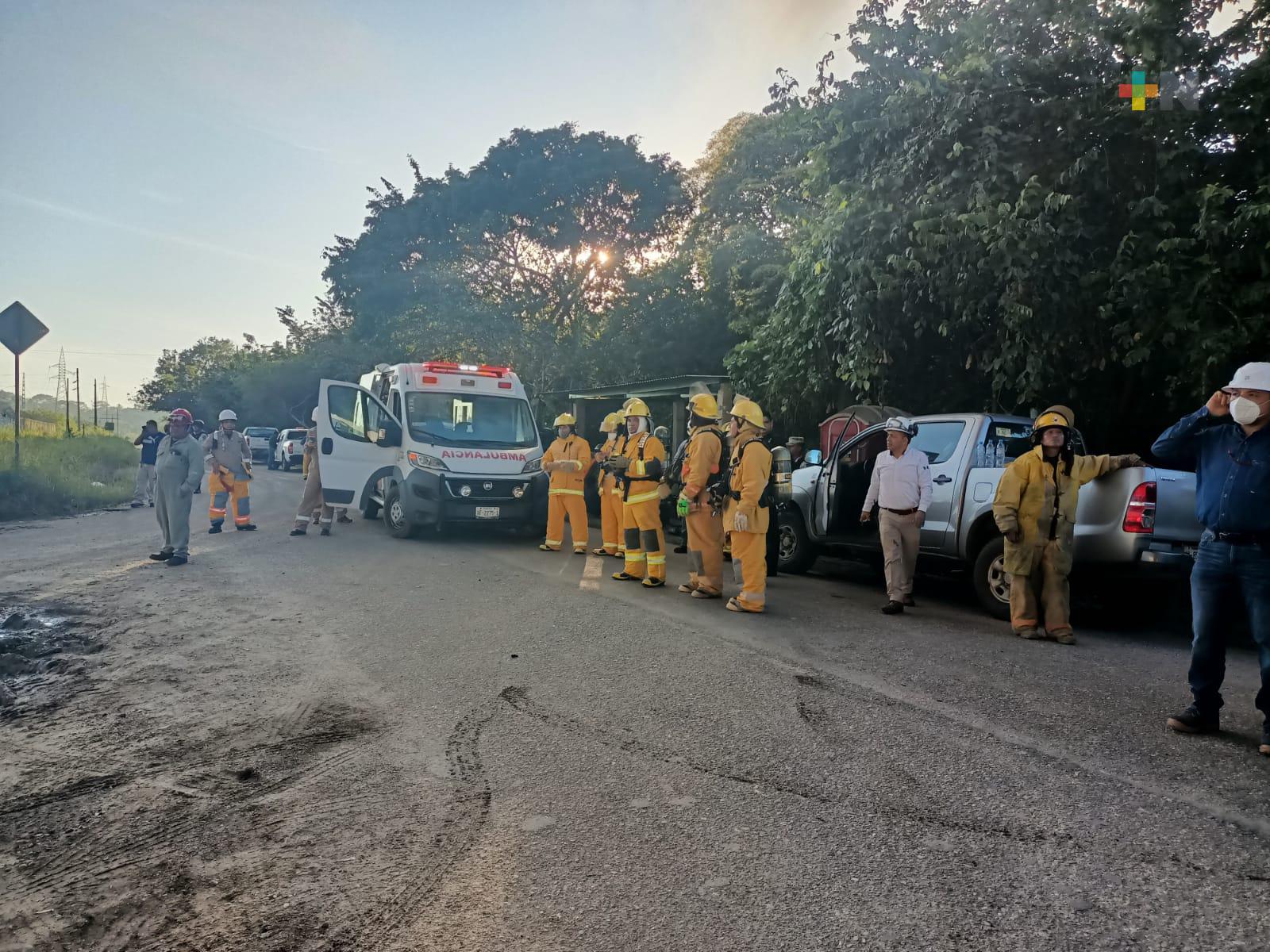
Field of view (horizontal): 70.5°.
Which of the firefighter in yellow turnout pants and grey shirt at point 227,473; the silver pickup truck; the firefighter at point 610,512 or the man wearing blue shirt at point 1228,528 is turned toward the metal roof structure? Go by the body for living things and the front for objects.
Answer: the silver pickup truck

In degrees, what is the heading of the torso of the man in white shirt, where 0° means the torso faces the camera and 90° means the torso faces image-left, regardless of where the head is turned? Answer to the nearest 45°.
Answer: approximately 45°

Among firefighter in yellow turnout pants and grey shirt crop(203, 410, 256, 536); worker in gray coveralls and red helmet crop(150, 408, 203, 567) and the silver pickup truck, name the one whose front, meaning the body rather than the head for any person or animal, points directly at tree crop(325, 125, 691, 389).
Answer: the silver pickup truck

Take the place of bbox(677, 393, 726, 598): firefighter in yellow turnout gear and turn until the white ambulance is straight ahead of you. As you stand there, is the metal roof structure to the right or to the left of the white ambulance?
right

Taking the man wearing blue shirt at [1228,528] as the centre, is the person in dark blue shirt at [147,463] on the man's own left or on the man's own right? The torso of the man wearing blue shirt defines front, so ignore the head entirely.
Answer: on the man's own right

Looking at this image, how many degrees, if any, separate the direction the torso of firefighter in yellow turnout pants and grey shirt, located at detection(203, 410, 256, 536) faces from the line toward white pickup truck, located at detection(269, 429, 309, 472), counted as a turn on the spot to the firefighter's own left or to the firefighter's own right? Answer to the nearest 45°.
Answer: approximately 180°

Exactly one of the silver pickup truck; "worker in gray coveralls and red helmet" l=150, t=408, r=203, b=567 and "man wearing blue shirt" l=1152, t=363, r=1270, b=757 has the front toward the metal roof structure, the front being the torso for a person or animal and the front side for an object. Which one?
the silver pickup truck

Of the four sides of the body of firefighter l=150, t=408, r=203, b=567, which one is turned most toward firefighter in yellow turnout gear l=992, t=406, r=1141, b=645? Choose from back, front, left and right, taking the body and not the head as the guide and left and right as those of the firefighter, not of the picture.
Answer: left

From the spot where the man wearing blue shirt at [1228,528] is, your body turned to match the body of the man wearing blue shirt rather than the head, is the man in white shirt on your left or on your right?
on your right
